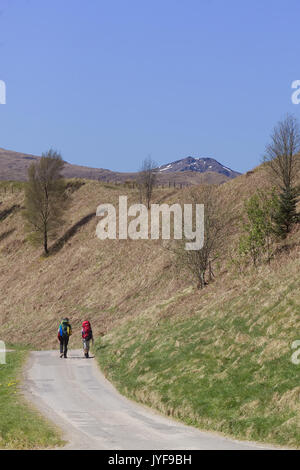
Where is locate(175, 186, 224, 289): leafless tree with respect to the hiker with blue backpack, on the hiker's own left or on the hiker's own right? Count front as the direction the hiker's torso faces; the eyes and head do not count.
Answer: on the hiker's own right

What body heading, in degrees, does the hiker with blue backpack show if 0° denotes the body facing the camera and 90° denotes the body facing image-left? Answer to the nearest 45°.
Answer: approximately 180°
